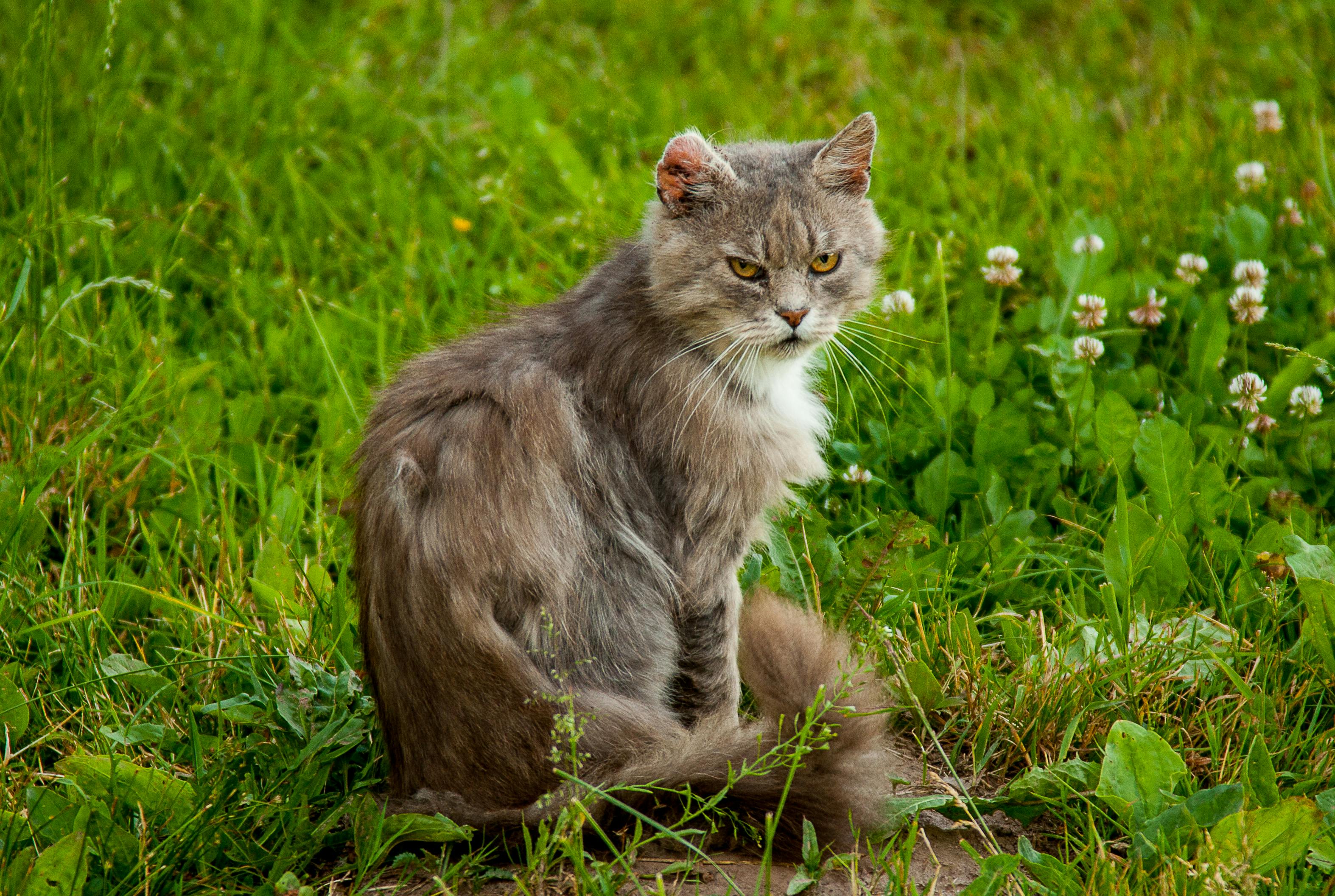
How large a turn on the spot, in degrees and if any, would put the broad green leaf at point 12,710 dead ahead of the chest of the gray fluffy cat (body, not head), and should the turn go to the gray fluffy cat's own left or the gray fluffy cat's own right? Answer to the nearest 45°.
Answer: approximately 180°

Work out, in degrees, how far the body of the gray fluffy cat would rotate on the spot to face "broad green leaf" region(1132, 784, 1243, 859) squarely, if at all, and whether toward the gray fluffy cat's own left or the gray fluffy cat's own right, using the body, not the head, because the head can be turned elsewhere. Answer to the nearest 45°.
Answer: approximately 45° to the gray fluffy cat's own right

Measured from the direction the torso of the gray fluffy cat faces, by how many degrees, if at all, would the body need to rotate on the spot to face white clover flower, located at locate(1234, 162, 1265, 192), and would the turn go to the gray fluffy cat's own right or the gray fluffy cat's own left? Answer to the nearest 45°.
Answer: approximately 45° to the gray fluffy cat's own left

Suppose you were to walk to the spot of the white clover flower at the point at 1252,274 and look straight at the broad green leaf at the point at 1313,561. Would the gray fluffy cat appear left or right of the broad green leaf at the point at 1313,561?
right

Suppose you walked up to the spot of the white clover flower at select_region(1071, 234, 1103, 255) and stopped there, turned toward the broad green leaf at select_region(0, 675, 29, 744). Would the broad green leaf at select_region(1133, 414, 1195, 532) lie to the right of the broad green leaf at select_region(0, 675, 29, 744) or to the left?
left

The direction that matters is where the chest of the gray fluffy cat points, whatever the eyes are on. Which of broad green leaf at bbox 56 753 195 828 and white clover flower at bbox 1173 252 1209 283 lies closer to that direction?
the white clover flower

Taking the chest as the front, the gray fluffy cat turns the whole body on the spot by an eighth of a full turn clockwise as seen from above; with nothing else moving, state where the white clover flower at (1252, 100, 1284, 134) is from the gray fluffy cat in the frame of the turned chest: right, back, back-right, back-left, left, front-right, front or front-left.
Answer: left

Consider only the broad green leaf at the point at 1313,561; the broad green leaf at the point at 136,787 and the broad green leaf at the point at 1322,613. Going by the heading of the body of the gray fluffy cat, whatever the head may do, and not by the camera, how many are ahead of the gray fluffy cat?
2

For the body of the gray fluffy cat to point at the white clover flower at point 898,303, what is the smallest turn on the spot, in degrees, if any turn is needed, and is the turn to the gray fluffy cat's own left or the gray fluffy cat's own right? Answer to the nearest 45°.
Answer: approximately 45° to the gray fluffy cat's own left

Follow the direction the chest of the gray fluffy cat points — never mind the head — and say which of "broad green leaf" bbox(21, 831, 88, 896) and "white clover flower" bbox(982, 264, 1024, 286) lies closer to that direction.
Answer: the white clover flower

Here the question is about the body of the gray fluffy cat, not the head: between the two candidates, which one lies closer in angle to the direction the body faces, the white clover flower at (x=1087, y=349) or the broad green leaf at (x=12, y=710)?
the white clover flower

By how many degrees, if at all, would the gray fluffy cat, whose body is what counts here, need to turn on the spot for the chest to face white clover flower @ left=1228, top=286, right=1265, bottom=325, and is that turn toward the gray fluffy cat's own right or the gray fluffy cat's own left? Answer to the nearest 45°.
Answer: approximately 45° to the gray fluffy cat's own left

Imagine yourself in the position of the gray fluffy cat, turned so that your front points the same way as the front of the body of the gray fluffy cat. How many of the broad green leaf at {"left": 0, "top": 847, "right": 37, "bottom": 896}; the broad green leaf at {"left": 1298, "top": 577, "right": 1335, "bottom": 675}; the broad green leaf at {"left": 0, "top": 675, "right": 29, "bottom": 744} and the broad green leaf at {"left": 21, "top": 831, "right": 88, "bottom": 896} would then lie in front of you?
1

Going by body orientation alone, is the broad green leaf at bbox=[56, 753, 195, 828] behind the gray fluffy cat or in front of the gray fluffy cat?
behind

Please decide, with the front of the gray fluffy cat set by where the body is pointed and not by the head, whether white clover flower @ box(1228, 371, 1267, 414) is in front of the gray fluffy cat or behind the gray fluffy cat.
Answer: in front

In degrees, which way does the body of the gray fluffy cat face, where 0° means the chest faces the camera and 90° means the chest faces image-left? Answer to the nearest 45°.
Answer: approximately 270°
